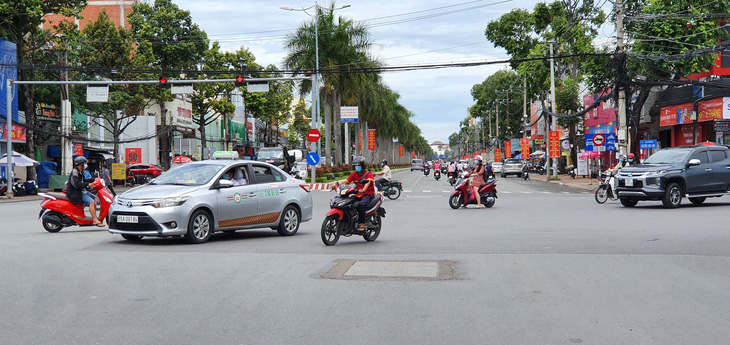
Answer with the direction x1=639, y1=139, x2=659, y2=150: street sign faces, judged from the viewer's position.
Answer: facing the viewer

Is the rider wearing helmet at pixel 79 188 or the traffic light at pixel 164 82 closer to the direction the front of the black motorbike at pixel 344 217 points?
the rider wearing helmet

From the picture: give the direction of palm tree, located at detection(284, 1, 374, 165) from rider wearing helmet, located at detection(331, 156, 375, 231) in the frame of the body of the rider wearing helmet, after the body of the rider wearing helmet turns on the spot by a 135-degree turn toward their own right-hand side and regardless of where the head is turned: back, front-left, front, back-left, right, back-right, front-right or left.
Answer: front

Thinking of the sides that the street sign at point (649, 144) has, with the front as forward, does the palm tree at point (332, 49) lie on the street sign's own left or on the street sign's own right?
on the street sign's own right

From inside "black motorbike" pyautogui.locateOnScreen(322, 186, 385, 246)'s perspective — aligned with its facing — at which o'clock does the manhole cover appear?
The manhole cover is roughly at 10 o'clock from the black motorbike.

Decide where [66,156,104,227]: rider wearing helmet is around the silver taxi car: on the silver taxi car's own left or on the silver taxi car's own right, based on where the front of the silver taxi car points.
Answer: on the silver taxi car's own right

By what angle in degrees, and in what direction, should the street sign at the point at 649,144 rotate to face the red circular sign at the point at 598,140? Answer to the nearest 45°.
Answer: approximately 45° to its right

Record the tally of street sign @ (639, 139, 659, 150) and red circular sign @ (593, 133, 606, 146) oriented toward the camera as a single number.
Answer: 2
